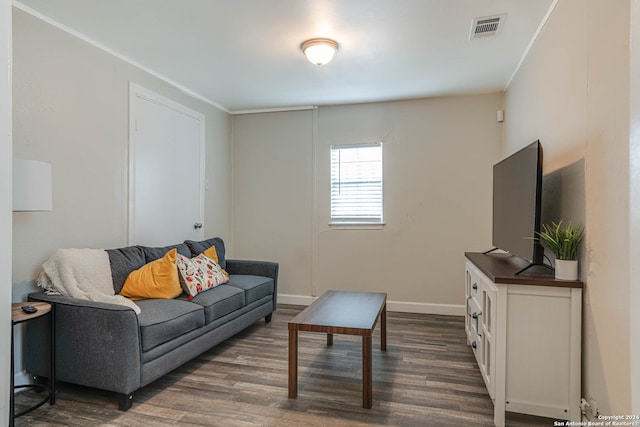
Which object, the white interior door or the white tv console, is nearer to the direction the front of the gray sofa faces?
the white tv console

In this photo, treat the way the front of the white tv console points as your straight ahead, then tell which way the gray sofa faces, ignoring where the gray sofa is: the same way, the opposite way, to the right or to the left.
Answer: the opposite way

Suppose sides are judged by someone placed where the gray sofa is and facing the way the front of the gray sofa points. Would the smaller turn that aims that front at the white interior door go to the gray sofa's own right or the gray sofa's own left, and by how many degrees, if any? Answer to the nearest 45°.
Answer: approximately 135° to the gray sofa's own left

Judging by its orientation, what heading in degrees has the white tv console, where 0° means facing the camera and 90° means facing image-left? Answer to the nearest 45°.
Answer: approximately 90°

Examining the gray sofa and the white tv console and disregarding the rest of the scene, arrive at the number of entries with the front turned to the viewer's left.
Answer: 1
